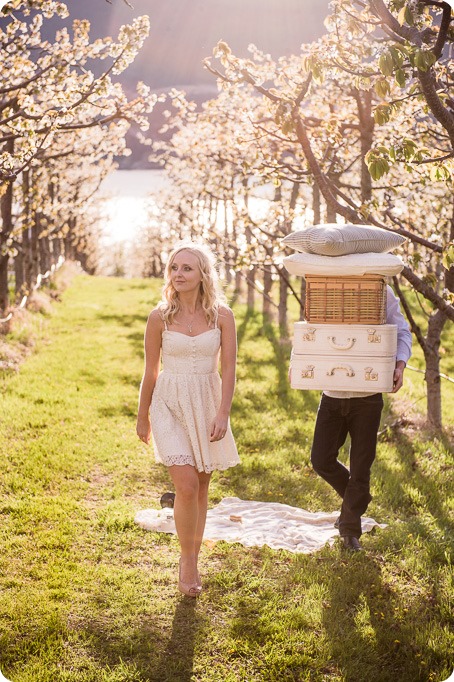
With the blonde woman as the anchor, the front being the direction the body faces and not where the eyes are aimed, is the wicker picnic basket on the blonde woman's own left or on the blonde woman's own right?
on the blonde woman's own left

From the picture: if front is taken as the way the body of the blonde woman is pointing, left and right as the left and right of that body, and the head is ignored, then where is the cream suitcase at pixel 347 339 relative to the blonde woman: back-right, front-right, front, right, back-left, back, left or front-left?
left

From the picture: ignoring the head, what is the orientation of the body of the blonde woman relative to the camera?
toward the camera

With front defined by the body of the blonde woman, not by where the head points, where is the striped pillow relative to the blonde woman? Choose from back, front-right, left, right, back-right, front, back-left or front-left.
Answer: left

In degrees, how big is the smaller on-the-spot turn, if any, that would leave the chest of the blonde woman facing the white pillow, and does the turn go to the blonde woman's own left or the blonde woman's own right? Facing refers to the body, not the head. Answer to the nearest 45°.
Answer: approximately 90° to the blonde woman's own left

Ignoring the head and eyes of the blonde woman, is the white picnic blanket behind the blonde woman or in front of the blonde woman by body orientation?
behind
